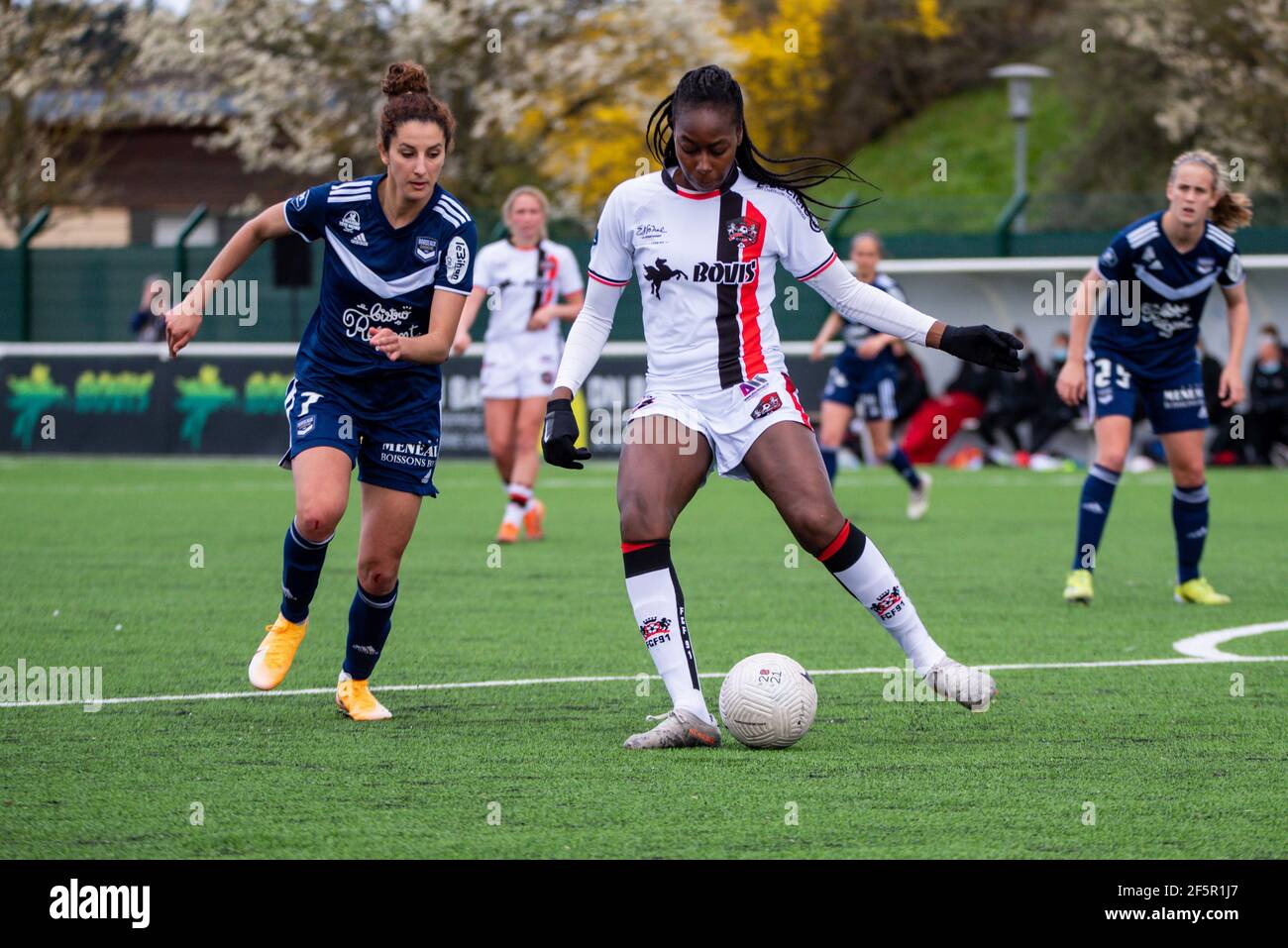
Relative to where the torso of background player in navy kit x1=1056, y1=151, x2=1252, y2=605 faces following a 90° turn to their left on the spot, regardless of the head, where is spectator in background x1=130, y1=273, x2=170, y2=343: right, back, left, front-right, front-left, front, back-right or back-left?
back-left

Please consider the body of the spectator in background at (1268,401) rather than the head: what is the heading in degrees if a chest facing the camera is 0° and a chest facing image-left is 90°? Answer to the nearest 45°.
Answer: approximately 0°

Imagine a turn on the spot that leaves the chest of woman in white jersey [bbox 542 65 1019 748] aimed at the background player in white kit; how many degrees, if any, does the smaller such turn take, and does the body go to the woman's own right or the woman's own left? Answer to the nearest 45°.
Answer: approximately 180°

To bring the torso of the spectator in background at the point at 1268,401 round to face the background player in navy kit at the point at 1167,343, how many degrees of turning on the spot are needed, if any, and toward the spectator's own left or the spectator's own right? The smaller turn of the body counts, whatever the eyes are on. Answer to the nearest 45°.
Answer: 0° — they already face them

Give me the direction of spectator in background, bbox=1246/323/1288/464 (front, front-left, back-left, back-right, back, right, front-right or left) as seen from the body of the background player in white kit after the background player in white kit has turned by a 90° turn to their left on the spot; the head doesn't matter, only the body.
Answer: front-left

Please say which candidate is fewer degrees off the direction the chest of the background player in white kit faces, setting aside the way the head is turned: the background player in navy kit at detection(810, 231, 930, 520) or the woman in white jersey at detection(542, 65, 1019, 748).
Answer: the woman in white jersey

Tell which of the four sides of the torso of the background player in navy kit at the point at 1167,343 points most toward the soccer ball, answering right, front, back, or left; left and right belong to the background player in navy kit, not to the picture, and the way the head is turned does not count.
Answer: front

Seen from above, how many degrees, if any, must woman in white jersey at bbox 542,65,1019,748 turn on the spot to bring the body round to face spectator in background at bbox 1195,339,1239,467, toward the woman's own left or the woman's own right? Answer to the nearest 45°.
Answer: approximately 180°

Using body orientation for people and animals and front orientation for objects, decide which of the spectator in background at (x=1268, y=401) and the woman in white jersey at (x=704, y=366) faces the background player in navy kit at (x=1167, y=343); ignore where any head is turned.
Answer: the spectator in background

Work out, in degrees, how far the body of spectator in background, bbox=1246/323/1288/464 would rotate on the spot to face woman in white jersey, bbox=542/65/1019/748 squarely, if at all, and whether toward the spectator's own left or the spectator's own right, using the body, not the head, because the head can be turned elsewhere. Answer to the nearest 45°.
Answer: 0° — they already face them
